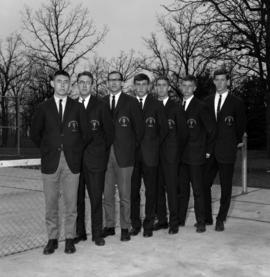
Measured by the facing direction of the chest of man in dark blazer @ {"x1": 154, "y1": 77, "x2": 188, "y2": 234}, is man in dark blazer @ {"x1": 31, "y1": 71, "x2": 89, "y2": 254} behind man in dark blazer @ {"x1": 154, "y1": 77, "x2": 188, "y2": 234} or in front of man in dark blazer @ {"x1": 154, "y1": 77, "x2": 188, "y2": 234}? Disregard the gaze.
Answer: in front

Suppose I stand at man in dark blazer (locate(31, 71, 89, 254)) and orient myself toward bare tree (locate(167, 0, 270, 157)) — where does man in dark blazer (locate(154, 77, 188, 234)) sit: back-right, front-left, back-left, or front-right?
front-right

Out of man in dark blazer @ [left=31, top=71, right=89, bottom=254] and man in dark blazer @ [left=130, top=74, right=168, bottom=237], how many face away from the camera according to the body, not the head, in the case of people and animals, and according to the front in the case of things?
0

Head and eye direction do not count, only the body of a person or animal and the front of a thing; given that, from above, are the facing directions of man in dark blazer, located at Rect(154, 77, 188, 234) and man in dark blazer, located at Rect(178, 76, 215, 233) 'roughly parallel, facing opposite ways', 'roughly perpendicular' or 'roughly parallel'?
roughly parallel

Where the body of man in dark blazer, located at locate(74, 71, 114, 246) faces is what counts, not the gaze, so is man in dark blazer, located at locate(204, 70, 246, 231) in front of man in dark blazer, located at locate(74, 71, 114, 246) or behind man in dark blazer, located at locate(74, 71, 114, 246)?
behind

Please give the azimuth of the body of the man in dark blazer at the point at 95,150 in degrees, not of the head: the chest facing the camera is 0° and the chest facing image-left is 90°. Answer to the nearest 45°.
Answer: approximately 45°

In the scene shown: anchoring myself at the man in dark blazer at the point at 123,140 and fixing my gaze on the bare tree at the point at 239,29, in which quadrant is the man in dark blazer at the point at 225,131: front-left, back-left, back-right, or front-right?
front-right

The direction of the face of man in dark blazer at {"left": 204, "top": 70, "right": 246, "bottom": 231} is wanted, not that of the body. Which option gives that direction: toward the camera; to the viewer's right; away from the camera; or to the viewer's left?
toward the camera

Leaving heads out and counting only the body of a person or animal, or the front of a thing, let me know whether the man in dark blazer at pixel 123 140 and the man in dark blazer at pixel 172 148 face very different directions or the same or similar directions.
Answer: same or similar directions

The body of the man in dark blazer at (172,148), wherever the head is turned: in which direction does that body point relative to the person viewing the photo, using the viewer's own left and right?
facing the viewer and to the left of the viewer

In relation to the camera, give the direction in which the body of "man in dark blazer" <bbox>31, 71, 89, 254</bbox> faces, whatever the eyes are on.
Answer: toward the camera
